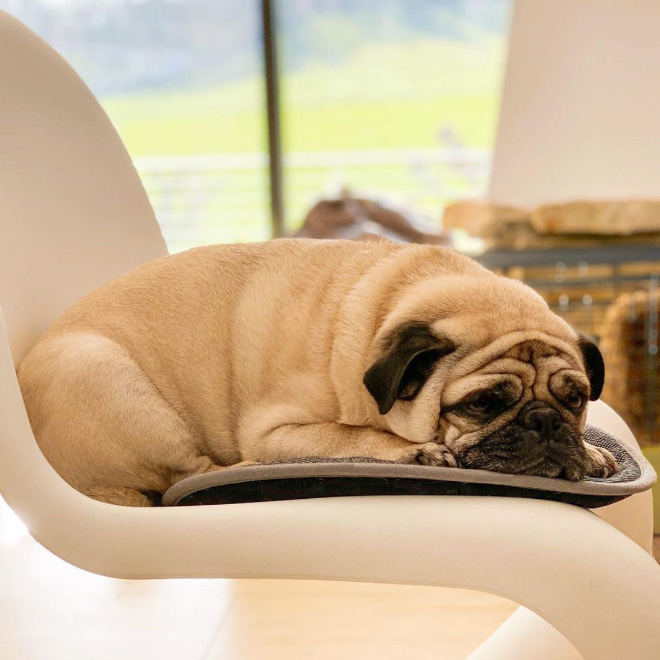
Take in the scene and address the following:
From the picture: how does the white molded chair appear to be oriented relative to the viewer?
to the viewer's right

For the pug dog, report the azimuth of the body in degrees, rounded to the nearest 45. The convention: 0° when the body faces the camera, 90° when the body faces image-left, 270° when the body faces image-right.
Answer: approximately 270°
